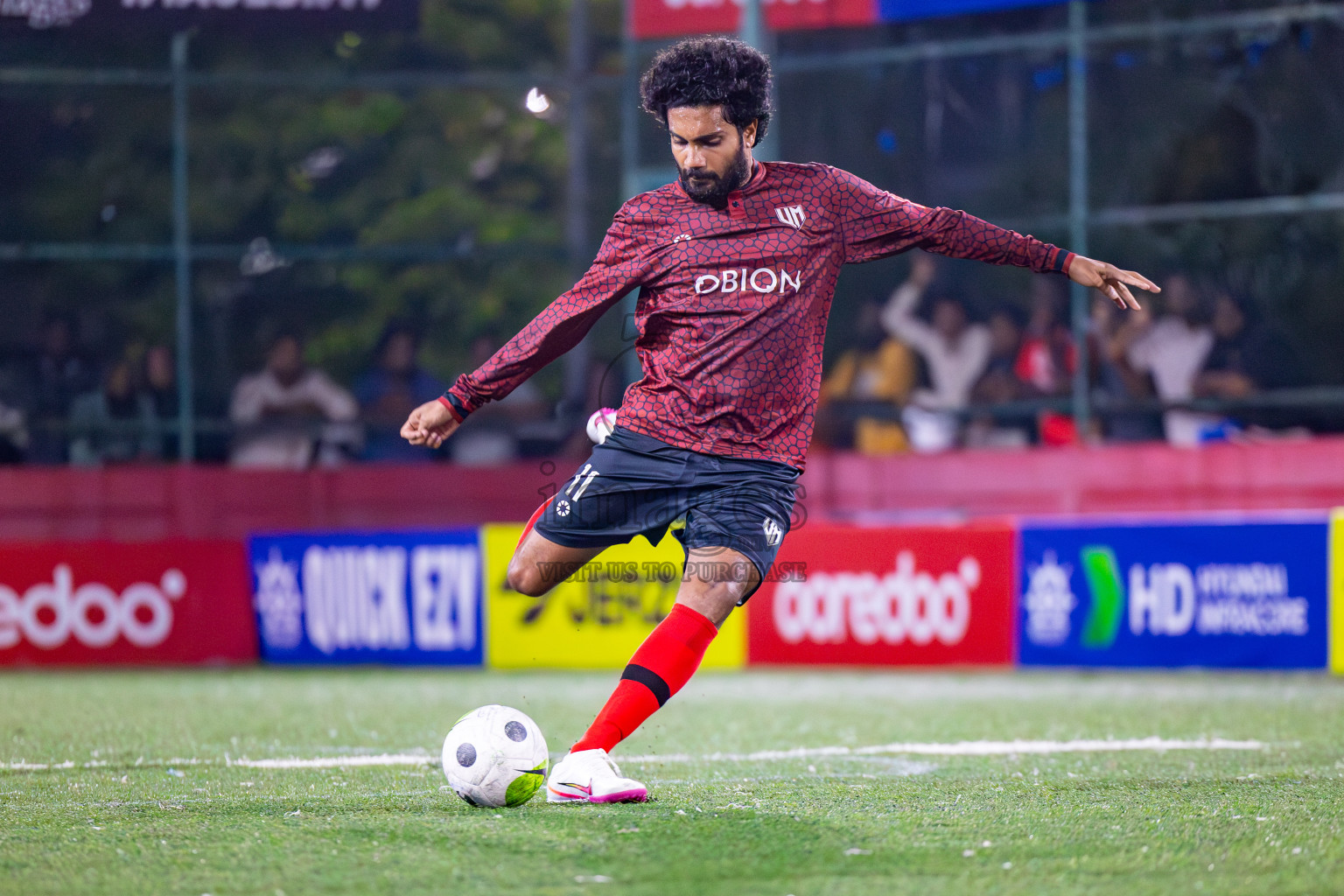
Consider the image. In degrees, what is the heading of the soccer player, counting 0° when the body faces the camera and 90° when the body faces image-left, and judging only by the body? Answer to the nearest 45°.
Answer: approximately 0°

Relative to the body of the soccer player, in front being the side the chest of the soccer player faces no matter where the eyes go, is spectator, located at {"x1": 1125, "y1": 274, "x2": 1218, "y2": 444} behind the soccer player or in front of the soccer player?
behind

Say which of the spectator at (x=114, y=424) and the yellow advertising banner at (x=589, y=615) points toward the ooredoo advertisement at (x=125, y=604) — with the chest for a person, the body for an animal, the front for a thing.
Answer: the spectator

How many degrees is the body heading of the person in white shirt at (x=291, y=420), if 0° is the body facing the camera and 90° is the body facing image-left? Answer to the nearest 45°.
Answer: approximately 0°

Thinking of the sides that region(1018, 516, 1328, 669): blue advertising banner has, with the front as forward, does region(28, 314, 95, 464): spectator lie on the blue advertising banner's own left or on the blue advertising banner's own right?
on the blue advertising banner's own right

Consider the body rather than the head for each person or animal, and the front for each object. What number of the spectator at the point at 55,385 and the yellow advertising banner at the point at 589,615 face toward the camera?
2
